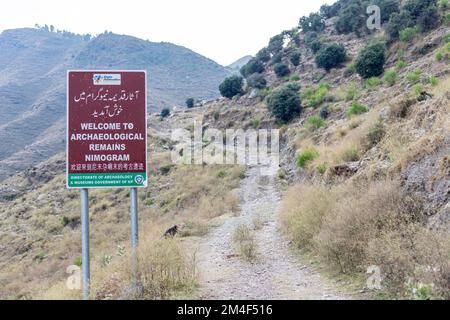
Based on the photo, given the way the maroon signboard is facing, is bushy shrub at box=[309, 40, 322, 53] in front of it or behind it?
behind

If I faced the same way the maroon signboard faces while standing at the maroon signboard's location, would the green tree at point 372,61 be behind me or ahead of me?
behind

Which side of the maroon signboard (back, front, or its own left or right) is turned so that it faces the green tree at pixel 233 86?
back

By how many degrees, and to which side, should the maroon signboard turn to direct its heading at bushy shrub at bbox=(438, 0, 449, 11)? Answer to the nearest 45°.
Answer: approximately 135° to its left

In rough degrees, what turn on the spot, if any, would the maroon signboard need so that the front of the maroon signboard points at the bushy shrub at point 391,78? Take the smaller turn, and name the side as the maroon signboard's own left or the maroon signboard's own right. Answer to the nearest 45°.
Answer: approximately 135° to the maroon signboard's own left

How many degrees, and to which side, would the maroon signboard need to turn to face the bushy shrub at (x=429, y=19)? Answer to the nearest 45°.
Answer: approximately 135° to its left

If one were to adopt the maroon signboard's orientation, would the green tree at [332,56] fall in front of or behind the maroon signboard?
behind

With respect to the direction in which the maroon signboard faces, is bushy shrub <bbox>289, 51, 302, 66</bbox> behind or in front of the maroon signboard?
behind

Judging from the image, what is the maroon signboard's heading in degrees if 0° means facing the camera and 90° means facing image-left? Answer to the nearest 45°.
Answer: approximately 0°
